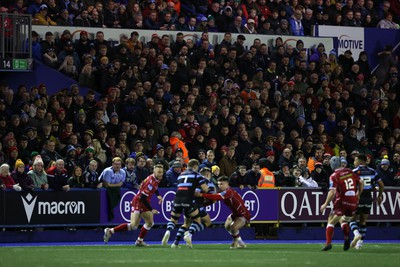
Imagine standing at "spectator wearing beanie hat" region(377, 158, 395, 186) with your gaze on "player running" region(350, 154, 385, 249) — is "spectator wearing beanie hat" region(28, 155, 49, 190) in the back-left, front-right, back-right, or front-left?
front-right

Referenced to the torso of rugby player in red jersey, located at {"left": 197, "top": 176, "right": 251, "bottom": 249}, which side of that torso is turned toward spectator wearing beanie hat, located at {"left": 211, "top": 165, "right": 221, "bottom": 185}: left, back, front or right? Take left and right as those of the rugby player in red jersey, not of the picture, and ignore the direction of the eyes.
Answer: right

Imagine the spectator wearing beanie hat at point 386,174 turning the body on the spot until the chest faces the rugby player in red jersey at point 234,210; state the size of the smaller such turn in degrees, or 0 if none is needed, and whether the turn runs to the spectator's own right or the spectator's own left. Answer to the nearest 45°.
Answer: approximately 45° to the spectator's own right

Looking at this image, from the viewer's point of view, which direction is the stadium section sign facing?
toward the camera

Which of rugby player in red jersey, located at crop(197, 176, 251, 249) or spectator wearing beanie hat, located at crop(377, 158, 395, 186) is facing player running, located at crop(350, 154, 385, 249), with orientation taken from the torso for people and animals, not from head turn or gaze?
the spectator wearing beanie hat

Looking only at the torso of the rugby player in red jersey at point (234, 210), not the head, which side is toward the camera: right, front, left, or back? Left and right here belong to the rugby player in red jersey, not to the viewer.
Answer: left

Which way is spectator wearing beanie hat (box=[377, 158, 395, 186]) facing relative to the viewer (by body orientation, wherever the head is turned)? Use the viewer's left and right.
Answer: facing the viewer

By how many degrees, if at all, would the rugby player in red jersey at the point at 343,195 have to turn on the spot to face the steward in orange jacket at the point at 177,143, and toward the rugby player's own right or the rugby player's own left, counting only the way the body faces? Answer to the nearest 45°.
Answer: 0° — they already face them

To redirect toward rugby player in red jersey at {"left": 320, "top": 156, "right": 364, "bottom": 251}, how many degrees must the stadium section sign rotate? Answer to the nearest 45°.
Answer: approximately 45° to its left

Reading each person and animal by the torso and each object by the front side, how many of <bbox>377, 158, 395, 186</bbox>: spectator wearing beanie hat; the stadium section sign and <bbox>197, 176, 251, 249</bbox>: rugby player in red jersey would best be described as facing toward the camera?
2

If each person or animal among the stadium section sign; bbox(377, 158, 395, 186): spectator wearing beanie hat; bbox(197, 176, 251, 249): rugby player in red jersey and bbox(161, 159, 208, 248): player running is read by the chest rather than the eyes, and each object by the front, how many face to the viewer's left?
1

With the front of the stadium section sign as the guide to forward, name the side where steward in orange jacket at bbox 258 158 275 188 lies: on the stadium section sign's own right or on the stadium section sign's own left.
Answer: on the stadium section sign's own left

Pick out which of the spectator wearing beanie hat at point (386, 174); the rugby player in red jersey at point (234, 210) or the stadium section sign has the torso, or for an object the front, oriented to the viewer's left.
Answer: the rugby player in red jersey
